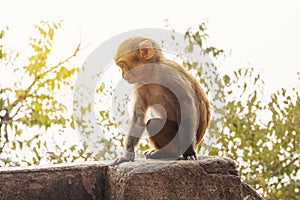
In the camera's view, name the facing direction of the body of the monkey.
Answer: to the viewer's left
